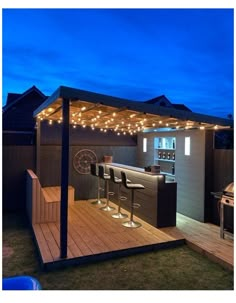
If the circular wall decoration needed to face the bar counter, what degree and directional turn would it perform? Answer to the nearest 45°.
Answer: approximately 45° to its left

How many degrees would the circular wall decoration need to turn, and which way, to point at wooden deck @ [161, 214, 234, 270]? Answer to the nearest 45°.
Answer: approximately 45° to its left

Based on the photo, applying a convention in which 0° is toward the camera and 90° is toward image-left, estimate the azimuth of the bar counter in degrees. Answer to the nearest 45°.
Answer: approximately 45°

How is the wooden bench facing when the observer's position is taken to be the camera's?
facing to the right of the viewer

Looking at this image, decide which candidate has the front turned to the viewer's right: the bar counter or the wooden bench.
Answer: the wooden bench

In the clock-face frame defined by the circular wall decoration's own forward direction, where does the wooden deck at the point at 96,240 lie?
The wooden deck is roughly at 12 o'clock from the circular wall decoration.

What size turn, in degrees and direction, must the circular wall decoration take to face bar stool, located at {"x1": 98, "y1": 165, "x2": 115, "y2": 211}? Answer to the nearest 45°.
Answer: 0° — it already faces it

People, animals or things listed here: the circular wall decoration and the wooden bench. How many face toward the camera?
1

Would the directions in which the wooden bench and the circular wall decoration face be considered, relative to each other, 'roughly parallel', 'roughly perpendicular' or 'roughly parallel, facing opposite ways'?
roughly perpendicular

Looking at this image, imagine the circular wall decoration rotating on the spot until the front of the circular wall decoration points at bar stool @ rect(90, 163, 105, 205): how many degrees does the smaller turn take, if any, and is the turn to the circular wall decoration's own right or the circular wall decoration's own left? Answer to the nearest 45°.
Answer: approximately 45° to the circular wall decoration's own left

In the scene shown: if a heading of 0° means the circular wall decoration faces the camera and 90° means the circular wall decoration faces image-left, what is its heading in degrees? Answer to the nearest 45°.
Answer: approximately 0°

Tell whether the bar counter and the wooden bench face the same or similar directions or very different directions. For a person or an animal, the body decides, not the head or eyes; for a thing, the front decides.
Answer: very different directions
